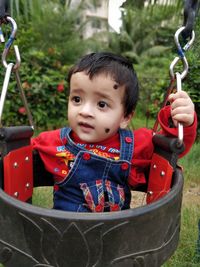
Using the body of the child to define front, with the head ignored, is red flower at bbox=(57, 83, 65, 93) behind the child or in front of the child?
behind

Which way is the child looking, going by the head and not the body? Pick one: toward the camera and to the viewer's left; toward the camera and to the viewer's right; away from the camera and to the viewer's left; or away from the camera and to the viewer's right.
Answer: toward the camera and to the viewer's left

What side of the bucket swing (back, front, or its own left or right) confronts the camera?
front

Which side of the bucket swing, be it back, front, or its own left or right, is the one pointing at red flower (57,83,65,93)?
back

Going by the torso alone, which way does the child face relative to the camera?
toward the camera
